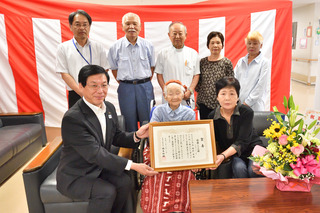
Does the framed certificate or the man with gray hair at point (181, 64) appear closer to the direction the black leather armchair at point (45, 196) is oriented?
the framed certificate

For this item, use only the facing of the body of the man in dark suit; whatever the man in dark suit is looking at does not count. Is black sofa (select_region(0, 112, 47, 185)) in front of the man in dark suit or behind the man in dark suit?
behind

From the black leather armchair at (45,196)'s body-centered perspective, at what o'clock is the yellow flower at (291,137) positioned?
The yellow flower is roughly at 10 o'clock from the black leather armchair.

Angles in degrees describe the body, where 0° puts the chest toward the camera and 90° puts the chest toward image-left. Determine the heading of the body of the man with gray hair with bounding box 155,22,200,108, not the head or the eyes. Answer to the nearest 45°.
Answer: approximately 0°

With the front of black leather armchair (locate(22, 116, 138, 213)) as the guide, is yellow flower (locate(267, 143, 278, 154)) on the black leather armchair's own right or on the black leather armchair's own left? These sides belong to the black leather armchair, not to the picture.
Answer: on the black leather armchair's own left

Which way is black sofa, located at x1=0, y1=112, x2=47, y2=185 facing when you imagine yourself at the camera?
facing to the right of the viewer

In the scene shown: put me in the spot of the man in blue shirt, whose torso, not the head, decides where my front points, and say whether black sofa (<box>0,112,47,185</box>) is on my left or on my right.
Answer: on my right
